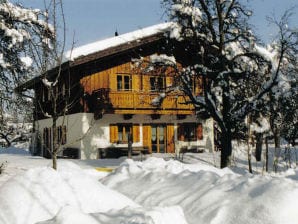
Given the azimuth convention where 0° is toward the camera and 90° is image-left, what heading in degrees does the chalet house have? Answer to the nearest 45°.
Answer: approximately 315°

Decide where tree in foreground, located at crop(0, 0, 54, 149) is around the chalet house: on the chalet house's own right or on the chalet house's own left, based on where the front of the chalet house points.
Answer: on the chalet house's own right

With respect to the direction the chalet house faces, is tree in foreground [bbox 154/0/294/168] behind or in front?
in front

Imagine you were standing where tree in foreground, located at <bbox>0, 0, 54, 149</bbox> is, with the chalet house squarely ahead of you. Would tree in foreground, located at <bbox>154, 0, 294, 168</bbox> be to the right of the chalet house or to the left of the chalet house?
right
